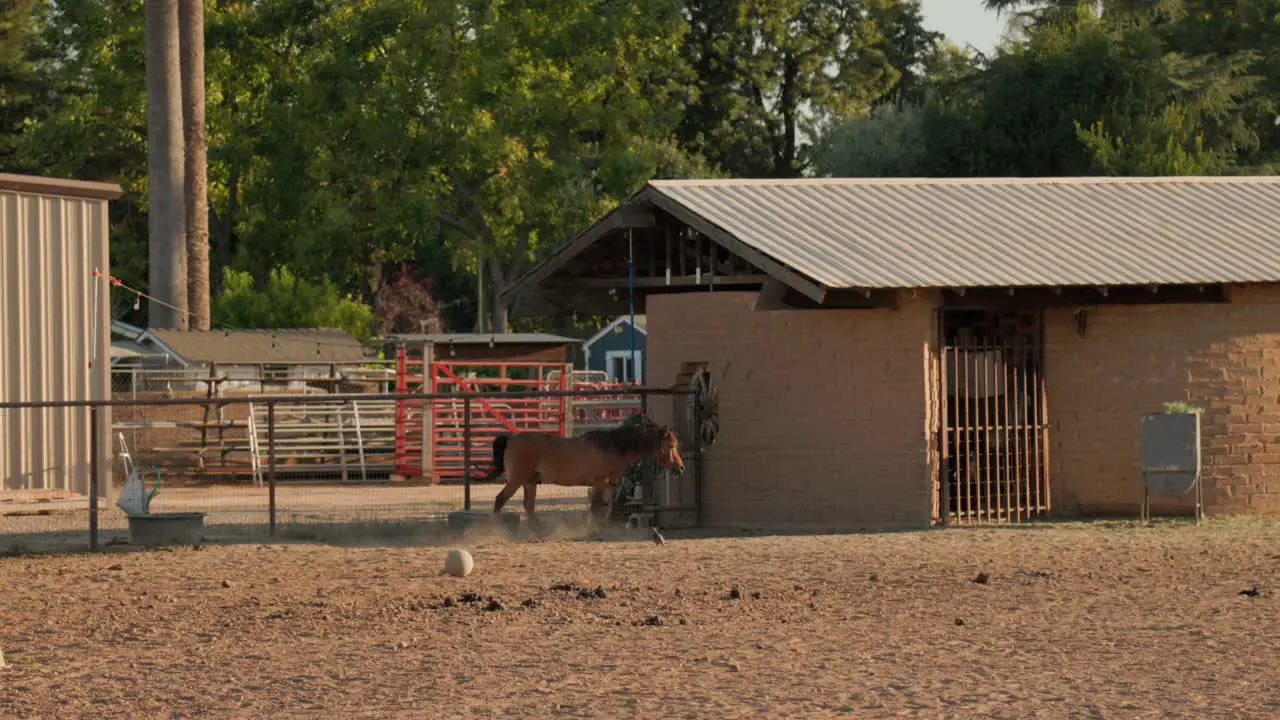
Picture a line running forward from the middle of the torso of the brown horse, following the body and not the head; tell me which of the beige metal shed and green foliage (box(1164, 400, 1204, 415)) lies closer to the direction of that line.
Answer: the green foliage

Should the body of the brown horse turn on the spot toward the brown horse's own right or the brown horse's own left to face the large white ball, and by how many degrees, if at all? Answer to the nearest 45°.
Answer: approximately 90° to the brown horse's own right

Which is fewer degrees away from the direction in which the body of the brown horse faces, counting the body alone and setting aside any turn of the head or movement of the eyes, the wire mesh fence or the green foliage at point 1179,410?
the green foliage

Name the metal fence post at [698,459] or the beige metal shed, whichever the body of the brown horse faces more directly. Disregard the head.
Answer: the metal fence post

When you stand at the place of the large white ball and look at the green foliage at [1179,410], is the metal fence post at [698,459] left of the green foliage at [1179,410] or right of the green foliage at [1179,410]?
left

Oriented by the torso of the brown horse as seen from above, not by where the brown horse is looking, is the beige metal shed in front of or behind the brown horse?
behind

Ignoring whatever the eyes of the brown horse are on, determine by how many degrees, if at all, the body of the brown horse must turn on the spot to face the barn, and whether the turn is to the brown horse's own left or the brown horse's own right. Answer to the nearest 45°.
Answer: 0° — it already faces it

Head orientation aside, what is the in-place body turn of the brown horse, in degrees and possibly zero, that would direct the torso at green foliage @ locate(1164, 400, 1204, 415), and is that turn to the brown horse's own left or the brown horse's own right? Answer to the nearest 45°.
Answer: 0° — it already faces it

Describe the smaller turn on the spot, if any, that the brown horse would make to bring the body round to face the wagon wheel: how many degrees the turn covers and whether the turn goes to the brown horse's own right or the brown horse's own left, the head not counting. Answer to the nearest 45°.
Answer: approximately 45° to the brown horse's own left

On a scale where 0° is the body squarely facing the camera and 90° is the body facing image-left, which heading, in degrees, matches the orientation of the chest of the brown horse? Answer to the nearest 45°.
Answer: approximately 270°
